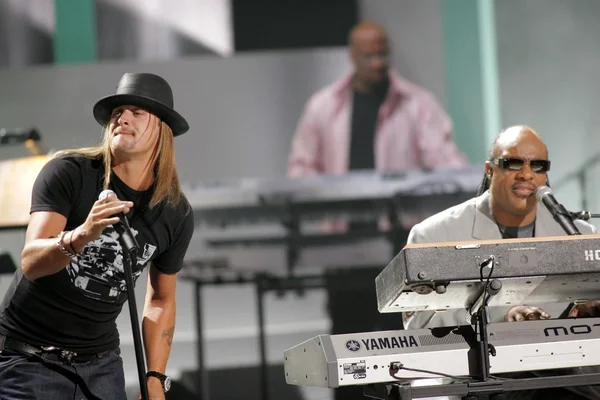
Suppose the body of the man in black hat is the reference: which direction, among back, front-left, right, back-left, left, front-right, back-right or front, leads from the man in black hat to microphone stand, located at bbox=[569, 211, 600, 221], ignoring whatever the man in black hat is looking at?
left

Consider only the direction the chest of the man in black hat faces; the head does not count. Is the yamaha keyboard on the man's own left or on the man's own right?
on the man's own left

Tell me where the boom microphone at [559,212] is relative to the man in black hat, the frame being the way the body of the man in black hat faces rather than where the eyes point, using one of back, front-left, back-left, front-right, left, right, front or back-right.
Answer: left

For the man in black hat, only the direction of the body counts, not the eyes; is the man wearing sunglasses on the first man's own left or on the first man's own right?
on the first man's own left

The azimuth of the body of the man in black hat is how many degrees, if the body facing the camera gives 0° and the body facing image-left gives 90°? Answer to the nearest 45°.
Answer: approximately 0°
